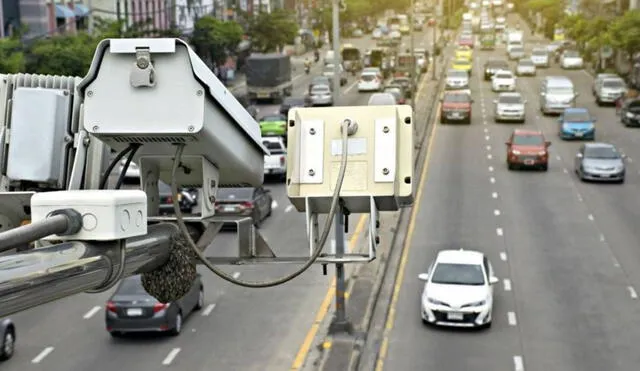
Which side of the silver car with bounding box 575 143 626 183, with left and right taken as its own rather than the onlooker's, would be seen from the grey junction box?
front

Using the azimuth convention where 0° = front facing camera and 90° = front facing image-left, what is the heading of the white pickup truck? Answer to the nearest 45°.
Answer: approximately 180°

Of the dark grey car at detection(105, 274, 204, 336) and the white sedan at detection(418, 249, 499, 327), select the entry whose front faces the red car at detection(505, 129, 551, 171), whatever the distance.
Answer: the dark grey car

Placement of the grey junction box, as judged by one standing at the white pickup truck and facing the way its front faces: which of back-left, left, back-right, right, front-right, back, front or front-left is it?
back

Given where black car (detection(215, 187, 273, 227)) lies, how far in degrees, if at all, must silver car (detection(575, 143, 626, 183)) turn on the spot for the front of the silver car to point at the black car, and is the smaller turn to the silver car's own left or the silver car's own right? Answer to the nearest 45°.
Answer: approximately 45° to the silver car's own right

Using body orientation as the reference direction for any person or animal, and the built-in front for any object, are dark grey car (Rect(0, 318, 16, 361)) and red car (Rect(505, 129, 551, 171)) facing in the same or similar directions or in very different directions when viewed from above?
very different directions

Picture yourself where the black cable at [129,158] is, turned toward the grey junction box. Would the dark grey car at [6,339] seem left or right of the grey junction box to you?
right

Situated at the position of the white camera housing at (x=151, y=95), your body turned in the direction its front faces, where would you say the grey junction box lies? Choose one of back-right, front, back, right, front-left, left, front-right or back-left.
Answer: left

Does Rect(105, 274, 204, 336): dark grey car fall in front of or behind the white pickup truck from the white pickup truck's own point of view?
behind

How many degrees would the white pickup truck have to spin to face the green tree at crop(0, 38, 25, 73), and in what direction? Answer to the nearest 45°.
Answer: approximately 90° to its left

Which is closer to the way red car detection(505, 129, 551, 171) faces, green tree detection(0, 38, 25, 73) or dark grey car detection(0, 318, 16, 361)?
the dark grey car

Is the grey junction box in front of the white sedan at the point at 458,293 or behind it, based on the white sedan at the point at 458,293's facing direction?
in front

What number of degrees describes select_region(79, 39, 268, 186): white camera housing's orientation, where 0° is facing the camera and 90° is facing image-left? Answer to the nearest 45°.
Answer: approximately 225°

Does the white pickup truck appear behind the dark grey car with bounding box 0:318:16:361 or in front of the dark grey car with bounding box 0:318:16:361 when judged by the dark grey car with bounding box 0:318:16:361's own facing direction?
in front

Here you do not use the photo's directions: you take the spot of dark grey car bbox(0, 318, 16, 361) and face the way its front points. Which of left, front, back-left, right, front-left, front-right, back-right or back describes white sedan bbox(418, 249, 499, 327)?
front-right

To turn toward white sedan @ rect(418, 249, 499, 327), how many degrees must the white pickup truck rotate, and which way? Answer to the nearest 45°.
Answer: approximately 180°
